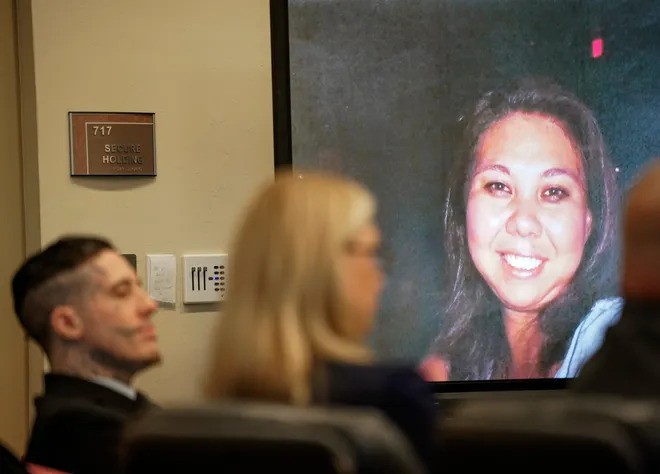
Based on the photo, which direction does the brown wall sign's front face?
toward the camera

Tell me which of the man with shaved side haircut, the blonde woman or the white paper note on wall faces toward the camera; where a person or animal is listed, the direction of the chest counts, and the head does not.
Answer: the white paper note on wall

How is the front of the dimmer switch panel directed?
toward the camera

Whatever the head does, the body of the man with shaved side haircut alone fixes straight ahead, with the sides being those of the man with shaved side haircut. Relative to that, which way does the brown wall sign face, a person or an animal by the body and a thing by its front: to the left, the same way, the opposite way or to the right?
to the right

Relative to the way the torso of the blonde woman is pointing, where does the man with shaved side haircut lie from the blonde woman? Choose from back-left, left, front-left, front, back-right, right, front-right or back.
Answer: left

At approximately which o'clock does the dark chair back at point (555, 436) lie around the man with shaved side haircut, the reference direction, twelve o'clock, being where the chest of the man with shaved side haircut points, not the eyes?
The dark chair back is roughly at 2 o'clock from the man with shaved side haircut.

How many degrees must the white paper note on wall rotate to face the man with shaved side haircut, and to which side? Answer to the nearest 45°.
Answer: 0° — it already faces them

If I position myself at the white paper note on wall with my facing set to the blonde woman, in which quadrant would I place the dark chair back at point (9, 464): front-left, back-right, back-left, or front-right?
front-right

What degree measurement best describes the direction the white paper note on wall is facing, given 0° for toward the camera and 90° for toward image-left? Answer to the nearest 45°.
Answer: approximately 0°

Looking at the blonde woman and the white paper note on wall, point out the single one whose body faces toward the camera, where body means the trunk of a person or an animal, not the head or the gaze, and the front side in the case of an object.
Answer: the white paper note on wall

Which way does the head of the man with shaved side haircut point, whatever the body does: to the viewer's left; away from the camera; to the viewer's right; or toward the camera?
to the viewer's right

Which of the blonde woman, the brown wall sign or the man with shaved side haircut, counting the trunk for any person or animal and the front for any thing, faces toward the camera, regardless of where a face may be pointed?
the brown wall sign

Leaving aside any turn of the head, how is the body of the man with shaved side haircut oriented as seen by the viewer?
to the viewer's right

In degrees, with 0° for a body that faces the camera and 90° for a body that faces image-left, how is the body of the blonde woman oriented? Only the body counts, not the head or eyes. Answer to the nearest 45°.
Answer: approximately 225°
